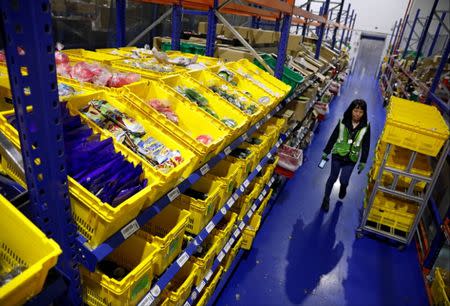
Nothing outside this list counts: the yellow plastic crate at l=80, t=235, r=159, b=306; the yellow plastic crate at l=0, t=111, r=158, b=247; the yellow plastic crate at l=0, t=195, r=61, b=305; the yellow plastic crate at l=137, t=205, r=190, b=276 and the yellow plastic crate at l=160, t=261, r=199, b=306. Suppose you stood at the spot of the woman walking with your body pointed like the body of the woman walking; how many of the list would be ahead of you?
5

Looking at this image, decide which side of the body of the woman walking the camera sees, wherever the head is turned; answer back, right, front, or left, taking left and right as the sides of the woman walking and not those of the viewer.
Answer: front

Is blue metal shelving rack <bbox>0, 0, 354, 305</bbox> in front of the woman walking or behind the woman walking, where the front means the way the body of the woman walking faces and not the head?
in front

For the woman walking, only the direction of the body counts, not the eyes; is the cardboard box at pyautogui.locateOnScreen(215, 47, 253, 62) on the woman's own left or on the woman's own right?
on the woman's own right

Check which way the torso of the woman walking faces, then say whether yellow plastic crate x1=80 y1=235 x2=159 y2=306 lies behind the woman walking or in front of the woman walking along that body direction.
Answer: in front

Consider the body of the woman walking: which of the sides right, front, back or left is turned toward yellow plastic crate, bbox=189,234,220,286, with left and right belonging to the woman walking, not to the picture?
front

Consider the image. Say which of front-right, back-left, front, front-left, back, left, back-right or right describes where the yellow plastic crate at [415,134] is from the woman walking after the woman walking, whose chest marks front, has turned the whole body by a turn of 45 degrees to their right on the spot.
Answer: left

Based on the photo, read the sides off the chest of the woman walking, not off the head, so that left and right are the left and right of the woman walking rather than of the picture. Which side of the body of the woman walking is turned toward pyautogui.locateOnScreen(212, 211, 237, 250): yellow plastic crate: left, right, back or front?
front

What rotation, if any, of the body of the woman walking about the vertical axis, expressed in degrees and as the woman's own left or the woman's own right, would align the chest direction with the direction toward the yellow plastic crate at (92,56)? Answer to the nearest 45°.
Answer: approximately 45° to the woman's own right

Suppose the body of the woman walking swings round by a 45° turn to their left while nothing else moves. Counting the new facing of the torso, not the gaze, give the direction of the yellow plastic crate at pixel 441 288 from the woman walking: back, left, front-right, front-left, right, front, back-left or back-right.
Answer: front

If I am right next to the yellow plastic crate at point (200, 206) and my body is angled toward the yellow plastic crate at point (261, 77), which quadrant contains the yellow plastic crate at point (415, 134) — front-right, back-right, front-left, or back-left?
front-right

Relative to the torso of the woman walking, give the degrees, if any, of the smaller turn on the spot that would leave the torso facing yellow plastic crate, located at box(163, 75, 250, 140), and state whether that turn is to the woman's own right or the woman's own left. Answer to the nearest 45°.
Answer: approximately 45° to the woman's own right

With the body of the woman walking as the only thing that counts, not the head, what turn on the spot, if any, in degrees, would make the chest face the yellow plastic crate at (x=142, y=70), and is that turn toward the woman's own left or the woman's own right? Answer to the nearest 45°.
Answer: approximately 45° to the woman's own right
